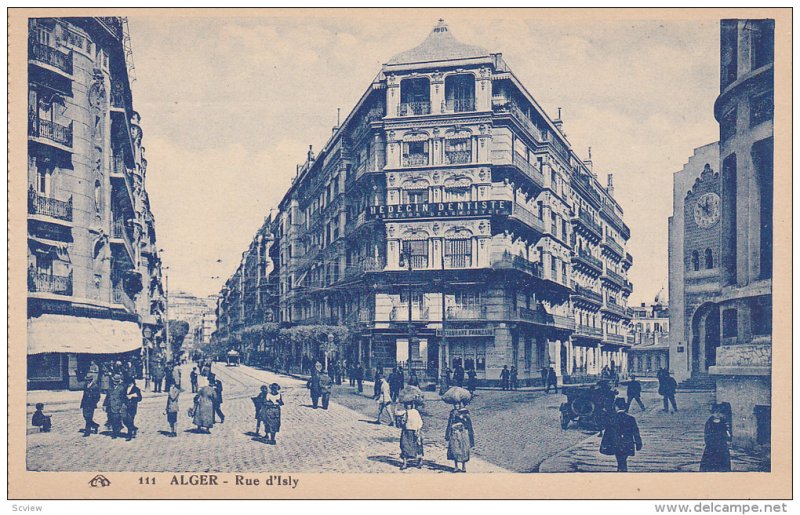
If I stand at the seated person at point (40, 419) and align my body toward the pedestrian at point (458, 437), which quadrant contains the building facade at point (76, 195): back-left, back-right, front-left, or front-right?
back-left

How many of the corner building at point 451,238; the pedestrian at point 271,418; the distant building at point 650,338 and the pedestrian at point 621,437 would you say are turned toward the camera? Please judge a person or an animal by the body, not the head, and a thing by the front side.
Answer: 3

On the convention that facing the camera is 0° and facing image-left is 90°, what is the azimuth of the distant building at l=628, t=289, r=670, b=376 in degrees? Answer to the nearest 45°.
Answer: approximately 0°

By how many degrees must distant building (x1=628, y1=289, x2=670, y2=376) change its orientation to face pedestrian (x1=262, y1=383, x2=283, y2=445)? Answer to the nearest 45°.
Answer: approximately 45° to its right
